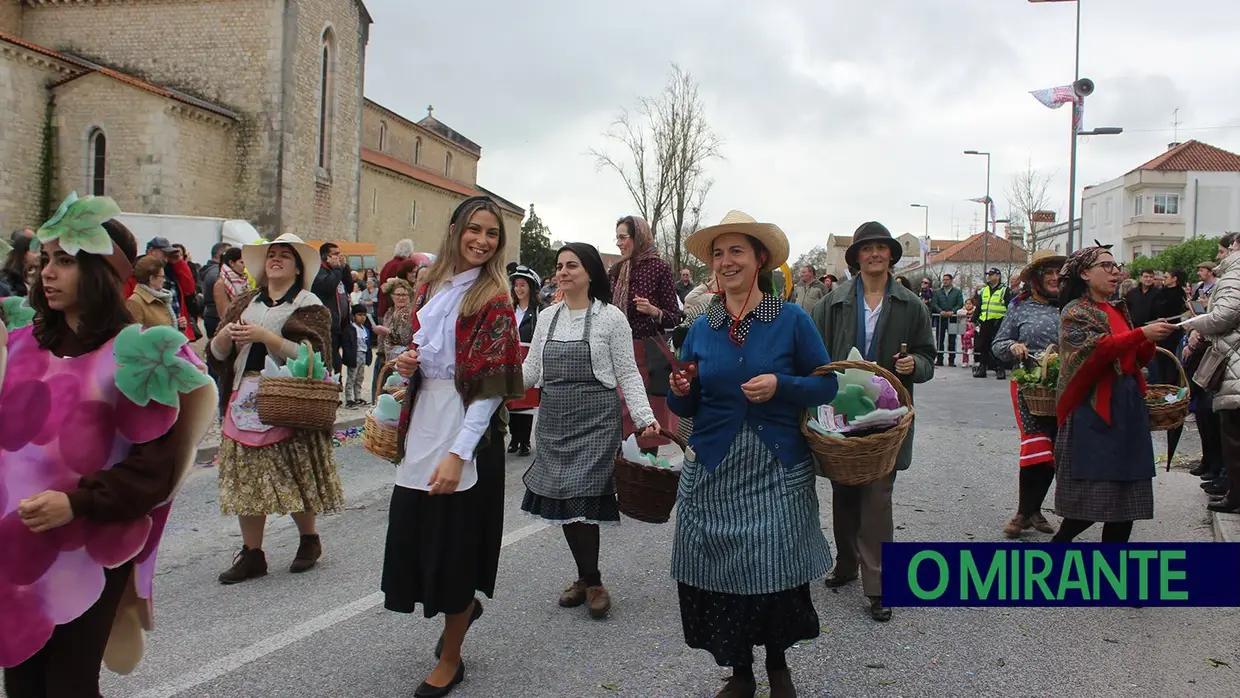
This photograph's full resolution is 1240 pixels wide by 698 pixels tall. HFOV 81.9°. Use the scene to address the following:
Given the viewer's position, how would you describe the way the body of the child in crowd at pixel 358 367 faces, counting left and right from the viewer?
facing the viewer and to the right of the viewer

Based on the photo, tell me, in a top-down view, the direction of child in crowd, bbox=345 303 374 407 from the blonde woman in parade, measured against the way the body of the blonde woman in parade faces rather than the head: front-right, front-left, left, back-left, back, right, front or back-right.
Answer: back-right

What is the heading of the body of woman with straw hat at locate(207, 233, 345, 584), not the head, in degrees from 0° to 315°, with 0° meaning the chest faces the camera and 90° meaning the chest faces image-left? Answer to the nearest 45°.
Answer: approximately 45°

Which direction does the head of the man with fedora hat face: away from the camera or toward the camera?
toward the camera

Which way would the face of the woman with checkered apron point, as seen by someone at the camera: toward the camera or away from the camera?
toward the camera

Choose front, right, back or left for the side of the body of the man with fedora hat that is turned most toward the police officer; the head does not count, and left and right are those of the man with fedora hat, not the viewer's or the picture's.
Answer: back

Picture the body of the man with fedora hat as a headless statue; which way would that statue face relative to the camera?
toward the camera

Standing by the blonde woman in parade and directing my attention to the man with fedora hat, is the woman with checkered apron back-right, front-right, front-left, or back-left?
front-left

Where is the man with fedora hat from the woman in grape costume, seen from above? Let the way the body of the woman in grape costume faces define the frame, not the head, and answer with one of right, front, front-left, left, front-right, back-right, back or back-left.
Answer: back-left

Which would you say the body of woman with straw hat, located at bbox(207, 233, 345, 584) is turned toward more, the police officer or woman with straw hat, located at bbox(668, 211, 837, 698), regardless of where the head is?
the woman with straw hat

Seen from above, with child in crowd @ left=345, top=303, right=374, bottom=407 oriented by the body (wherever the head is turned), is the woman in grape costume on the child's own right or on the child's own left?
on the child's own right

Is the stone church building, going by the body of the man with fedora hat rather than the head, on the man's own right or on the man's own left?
on the man's own right
